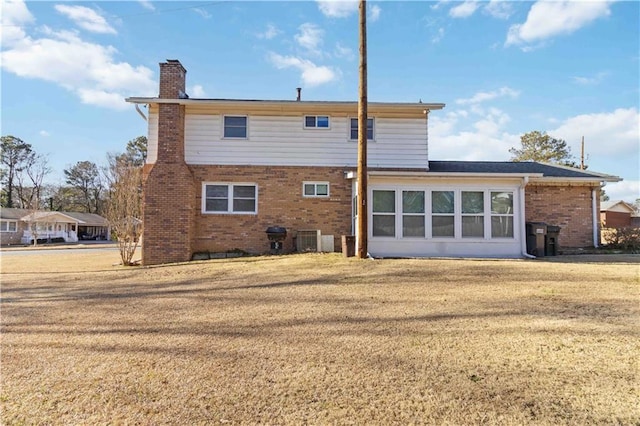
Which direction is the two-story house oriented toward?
away from the camera

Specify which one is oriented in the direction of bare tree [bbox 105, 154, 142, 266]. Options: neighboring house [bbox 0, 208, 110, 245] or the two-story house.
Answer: the neighboring house

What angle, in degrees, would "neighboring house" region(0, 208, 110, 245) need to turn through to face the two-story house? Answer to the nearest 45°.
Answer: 0° — it already faces it

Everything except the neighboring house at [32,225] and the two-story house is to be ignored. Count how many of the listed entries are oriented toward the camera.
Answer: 1

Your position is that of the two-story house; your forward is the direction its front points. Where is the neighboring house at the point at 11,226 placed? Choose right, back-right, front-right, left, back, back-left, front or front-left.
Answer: front-left

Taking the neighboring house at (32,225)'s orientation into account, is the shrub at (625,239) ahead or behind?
ahead

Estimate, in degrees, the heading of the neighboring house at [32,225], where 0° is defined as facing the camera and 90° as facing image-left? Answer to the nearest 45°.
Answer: approximately 0°

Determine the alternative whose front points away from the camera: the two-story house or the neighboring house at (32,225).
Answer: the two-story house

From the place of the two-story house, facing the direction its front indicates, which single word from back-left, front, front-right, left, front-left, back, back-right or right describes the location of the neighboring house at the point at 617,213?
front-right

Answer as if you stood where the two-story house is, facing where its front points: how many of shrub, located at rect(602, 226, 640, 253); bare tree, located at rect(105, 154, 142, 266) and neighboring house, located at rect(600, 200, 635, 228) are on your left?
1

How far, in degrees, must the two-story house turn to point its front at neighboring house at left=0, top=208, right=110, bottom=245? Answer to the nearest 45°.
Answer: approximately 45° to its left

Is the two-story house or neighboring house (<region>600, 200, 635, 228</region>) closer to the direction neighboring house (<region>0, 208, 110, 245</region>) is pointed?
the two-story house
